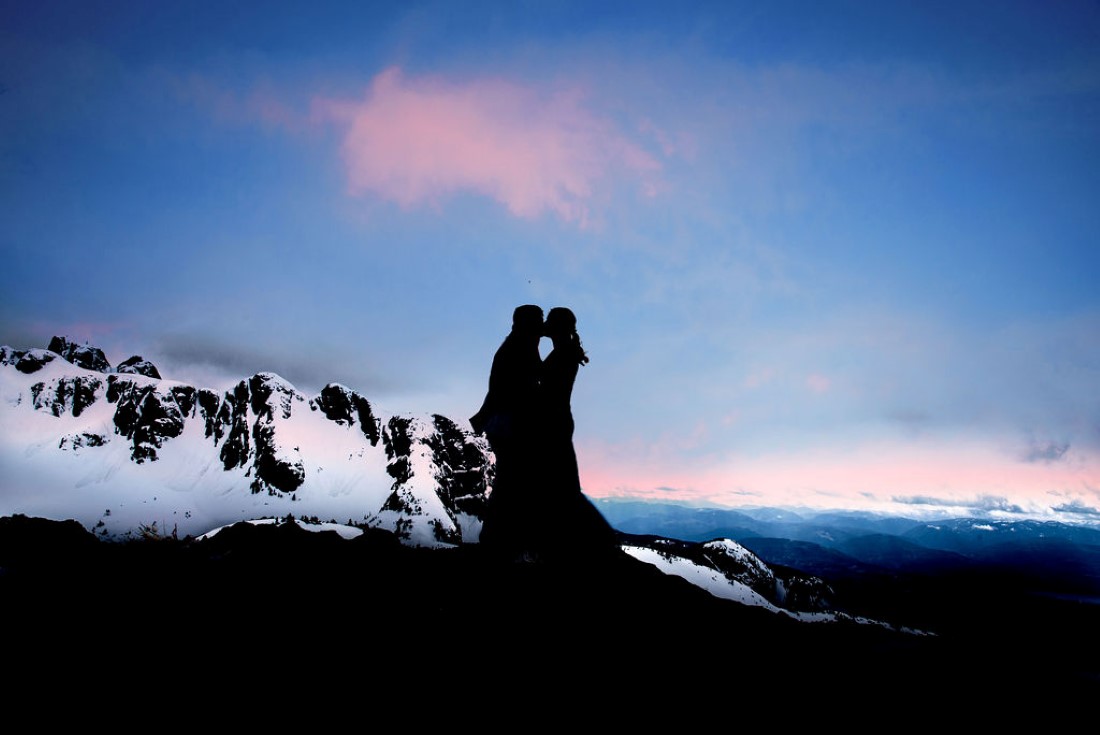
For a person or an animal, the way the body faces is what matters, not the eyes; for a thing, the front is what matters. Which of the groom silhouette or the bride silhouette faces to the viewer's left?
the bride silhouette

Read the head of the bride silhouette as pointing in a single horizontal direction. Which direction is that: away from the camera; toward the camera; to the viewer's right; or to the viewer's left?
to the viewer's left

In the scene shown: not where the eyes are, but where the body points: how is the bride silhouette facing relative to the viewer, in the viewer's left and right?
facing to the left of the viewer

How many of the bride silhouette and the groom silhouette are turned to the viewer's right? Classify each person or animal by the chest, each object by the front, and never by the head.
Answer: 1

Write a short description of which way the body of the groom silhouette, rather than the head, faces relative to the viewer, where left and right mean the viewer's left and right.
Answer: facing to the right of the viewer

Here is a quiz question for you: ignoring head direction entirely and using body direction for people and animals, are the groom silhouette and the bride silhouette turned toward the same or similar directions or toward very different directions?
very different directions

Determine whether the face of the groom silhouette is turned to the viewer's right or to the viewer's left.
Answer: to the viewer's right
